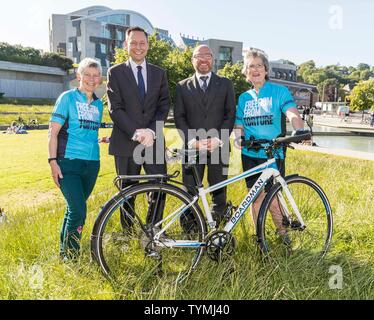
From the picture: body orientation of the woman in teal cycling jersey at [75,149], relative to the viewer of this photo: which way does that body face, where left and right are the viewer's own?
facing the viewer and to the right of the viewer

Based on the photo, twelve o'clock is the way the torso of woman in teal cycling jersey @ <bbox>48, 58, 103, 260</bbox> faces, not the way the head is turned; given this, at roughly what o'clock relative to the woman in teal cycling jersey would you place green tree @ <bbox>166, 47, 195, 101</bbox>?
The green tree is roughly at 8 o'clock from the woman in teal cycling jersey.

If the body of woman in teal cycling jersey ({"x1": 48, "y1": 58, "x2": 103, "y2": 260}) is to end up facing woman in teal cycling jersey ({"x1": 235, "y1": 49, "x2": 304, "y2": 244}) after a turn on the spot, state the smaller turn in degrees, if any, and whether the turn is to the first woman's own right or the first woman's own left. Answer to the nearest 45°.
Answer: approximately 45° to the first woman's own left

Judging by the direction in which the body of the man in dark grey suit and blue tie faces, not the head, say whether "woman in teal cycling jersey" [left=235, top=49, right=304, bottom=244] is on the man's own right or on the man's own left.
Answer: on the man's own left

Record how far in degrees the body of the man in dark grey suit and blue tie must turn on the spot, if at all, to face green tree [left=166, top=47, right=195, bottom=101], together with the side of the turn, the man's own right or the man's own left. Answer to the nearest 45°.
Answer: approximately 180°

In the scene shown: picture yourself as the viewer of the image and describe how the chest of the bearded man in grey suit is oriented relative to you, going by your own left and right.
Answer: facing the viewer

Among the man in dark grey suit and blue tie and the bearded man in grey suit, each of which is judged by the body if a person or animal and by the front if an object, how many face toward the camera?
2

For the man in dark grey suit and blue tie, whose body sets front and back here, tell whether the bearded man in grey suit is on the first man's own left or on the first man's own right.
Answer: on the first man's own left

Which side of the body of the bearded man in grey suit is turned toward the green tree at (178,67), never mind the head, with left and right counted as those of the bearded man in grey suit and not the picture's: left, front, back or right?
back

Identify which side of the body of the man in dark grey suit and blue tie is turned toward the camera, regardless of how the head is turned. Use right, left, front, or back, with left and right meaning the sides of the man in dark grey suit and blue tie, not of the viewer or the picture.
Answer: front
